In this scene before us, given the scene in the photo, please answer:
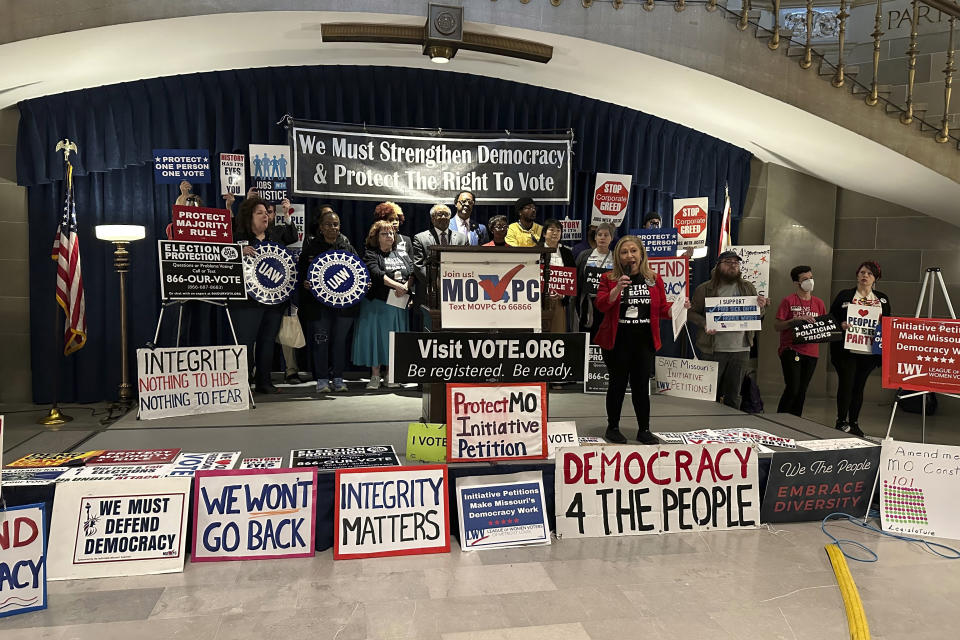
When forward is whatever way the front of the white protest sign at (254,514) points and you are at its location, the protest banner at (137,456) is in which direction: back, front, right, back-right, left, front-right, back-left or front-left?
back-right

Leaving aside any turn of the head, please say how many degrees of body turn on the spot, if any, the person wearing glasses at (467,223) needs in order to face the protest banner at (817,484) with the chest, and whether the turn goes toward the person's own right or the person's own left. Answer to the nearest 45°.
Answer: approximately 45° to the person's own left

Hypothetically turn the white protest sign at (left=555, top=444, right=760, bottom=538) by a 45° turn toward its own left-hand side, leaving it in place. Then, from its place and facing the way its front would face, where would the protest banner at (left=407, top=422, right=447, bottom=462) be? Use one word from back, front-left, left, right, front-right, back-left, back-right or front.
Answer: back-right

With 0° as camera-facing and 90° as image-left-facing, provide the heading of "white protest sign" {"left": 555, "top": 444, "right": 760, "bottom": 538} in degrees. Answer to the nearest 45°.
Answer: approximately 0°

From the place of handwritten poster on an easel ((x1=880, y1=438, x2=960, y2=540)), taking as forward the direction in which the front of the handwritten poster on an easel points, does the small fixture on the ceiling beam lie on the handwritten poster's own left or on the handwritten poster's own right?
on the handwritten poster's own right

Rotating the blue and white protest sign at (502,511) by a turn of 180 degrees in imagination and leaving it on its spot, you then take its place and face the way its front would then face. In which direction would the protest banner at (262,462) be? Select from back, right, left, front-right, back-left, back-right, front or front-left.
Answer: left

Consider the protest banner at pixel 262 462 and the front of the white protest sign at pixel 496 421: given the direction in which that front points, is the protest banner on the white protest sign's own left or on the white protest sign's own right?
on the white protest sign's own right

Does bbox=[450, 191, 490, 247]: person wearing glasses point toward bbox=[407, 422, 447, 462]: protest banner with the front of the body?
yes

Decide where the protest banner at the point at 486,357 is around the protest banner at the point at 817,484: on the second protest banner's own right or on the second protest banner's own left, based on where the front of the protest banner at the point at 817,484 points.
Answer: on the second protest banner's own right

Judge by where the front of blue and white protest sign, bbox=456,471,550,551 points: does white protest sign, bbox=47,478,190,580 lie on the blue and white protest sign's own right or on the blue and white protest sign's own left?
on the blue and white protest sign's own right
